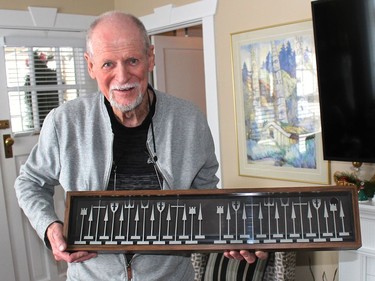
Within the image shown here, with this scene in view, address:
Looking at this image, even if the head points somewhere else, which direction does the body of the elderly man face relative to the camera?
toward the camera

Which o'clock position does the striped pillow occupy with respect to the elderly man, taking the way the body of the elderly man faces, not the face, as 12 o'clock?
The striped pillow is roughly at 7 o'clock from the elderly man.

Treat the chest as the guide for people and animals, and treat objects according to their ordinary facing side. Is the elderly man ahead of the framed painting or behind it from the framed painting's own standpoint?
ahead

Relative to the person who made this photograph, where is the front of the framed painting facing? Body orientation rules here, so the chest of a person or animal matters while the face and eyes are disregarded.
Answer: facing the viewer and to the left of the viewer

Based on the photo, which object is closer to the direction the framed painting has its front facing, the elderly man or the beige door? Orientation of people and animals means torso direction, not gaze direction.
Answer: the elderly man

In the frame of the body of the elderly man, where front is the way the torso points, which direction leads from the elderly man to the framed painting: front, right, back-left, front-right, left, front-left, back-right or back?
back-left

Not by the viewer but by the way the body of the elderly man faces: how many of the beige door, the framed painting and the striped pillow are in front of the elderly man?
0

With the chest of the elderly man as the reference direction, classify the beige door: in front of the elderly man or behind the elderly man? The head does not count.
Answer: behind

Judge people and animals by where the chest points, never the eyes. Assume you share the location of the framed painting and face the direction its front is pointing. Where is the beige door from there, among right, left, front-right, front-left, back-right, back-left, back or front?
right

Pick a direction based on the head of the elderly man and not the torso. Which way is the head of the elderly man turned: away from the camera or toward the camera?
toward the camera

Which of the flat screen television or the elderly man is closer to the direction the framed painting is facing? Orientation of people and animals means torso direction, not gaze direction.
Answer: the elderly man

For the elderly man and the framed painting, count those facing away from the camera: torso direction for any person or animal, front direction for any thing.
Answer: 0
